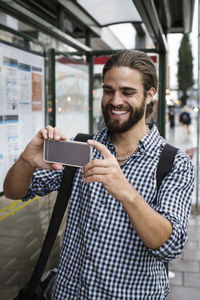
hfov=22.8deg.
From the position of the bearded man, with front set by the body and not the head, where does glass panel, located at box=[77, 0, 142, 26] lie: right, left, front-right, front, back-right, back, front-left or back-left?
back-right

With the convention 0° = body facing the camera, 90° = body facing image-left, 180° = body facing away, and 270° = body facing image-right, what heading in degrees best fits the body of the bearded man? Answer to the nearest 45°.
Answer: approximately 45°

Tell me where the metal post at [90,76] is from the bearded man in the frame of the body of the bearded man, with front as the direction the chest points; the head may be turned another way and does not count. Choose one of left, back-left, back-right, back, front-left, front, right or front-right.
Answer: back-right

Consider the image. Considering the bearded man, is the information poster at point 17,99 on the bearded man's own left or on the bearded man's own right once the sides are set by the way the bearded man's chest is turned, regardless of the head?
on the bearded man's own right

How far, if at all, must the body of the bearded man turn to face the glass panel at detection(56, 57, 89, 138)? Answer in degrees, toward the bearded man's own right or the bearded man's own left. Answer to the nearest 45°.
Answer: approximately 135° to the bearded man's own right
